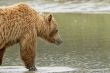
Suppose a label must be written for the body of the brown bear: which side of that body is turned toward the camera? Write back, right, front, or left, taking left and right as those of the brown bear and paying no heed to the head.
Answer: right
